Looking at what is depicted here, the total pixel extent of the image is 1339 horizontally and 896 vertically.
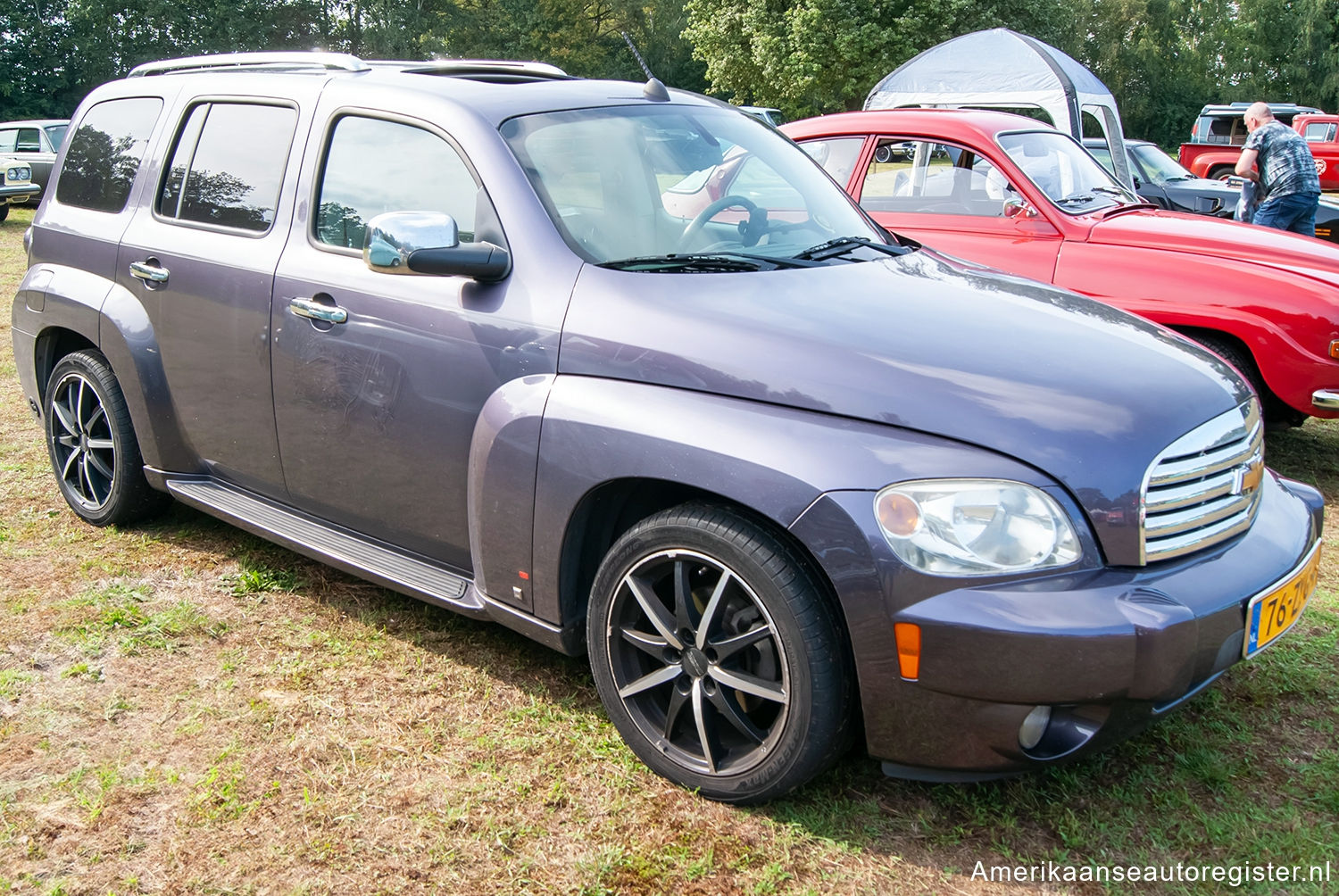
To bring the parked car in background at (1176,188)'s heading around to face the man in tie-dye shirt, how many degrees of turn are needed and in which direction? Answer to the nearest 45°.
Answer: approximately 45° to its right

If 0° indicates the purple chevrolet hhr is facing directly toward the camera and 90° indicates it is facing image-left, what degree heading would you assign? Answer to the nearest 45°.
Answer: approximately 315°
